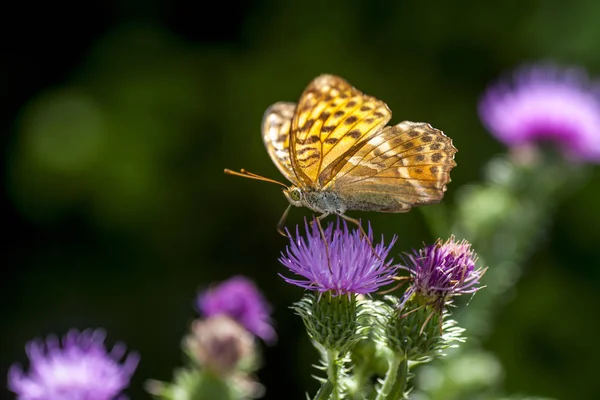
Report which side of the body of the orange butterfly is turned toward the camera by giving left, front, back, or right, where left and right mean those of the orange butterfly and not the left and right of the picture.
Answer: left

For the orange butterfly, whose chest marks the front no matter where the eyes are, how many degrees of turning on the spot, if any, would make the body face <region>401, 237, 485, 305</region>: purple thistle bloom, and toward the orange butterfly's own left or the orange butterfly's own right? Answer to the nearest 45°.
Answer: approximately 135° to the orange butterfly's own left

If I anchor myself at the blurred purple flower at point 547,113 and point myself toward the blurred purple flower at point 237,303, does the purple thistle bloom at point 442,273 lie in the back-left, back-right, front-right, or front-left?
front-left
